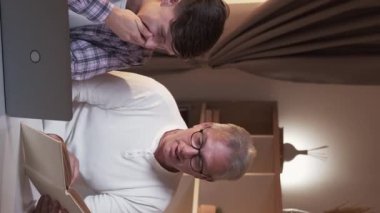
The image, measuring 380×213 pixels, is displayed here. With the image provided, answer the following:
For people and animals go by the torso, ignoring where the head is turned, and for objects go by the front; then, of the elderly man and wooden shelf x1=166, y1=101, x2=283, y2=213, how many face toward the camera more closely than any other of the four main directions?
2

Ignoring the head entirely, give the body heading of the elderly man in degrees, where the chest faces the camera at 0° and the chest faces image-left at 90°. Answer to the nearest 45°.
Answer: approximately 0°

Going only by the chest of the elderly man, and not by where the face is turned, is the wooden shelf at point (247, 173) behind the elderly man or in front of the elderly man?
behind

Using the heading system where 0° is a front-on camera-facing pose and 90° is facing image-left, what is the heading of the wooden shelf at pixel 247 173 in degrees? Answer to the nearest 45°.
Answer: approximately 0°
